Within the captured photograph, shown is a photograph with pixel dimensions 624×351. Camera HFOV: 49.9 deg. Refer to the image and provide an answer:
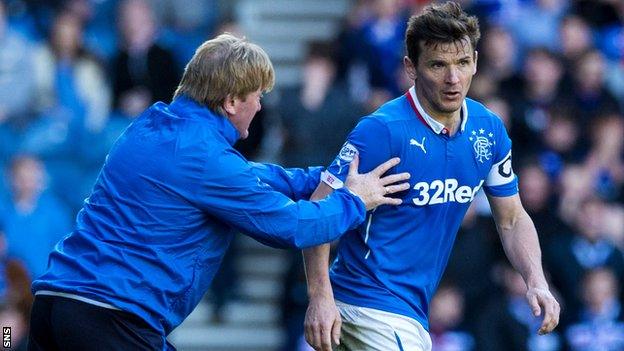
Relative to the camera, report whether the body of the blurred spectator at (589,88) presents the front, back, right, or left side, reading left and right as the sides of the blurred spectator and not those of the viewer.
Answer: front

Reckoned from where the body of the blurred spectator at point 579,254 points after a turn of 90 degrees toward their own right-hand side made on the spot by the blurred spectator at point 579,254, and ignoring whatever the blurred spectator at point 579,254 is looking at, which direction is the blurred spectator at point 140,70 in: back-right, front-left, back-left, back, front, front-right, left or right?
front

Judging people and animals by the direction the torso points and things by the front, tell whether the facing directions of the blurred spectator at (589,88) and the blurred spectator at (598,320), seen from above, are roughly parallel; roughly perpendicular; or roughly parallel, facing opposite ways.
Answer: roughly parallel

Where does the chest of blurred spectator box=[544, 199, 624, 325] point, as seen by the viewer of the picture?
toward the camera

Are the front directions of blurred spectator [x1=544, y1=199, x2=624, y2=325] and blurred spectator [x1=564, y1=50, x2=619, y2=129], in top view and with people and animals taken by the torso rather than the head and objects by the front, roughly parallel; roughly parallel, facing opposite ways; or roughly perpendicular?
roughly parallel

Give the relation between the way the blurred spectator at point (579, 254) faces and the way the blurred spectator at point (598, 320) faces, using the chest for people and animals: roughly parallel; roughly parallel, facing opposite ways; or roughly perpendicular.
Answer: roughly parallel

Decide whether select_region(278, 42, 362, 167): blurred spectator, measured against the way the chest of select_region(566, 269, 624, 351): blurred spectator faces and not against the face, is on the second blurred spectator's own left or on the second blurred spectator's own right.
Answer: on the second blurred spectator's own right
